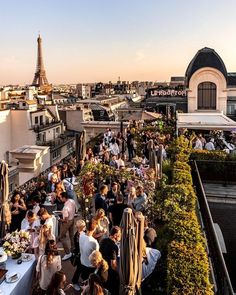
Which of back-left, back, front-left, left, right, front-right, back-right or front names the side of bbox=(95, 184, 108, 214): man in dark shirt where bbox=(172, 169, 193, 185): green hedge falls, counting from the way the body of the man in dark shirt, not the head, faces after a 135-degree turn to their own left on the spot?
front-right

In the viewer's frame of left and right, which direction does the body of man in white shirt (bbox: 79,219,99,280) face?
facing away from the viewer and to the right of the viewer

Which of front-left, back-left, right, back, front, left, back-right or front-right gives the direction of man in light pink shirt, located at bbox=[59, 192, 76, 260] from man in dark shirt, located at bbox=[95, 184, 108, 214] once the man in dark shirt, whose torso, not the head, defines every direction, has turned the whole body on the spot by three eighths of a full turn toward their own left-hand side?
back-left

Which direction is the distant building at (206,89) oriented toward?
toward the camera

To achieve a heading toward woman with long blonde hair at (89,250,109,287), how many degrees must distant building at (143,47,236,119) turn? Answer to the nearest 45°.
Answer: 0° — it already faces them

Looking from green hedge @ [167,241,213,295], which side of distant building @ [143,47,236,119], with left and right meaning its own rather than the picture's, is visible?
front

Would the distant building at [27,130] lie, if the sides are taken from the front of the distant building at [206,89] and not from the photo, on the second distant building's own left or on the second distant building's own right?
on the second distant building's own right

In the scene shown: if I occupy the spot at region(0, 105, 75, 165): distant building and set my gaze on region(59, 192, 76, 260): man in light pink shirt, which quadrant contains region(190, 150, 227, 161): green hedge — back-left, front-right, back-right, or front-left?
front-left

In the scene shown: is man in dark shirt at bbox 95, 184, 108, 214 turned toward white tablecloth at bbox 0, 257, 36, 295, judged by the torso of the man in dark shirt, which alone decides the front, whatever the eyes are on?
no

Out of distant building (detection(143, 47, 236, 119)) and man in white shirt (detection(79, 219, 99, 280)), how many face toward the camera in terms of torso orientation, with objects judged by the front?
1

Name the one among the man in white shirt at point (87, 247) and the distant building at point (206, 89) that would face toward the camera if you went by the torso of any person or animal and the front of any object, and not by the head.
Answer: the distant building

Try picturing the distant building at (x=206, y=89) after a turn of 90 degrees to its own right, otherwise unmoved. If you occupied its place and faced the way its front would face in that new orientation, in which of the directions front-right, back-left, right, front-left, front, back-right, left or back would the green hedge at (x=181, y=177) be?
left

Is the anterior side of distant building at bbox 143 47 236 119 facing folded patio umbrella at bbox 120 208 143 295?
yes

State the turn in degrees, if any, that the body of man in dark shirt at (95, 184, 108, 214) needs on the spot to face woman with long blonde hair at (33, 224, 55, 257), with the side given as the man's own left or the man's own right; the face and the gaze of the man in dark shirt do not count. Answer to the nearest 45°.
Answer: approximately 90° to the man's own right
